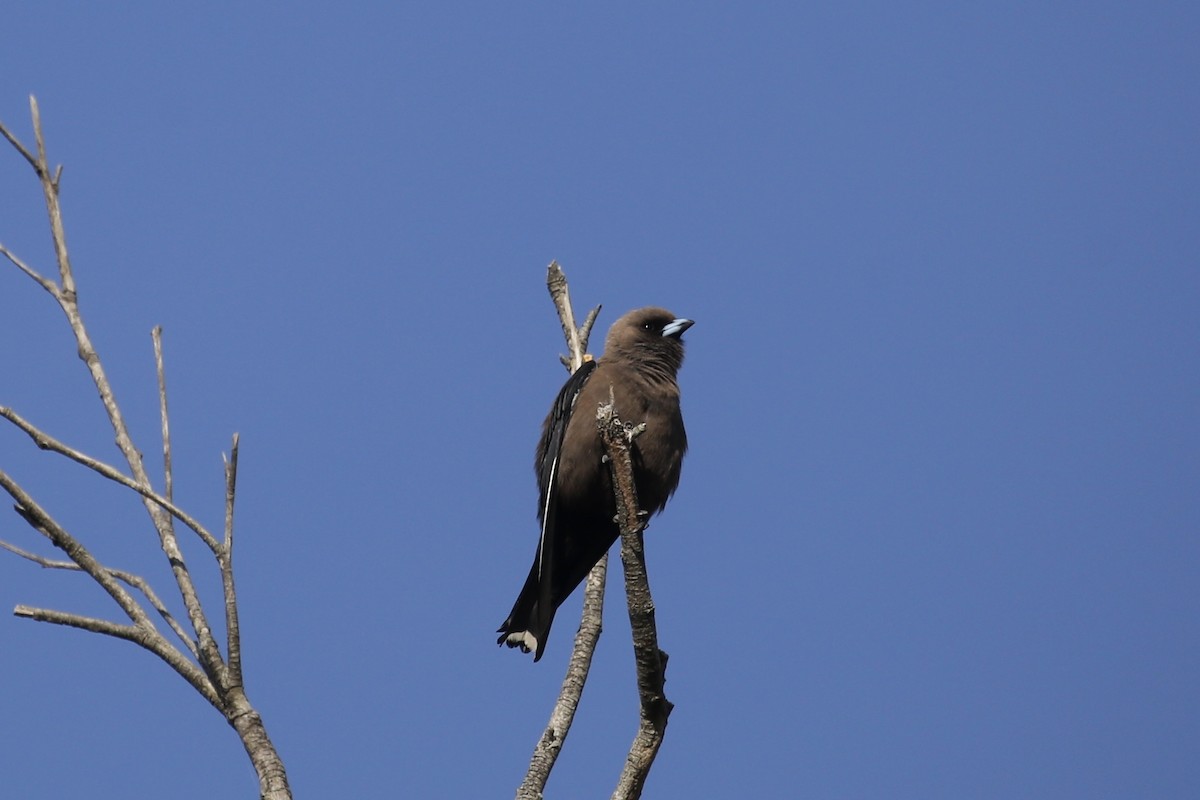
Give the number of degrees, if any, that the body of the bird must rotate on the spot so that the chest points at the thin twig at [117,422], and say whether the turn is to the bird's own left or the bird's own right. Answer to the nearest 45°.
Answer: approximately 90° to the bird's own right

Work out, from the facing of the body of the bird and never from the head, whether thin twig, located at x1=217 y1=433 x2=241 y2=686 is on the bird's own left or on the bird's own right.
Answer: on the bird's own right

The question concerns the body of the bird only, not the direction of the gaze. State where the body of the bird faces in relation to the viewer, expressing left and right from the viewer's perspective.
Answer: facing the viewer and to the right of the viewer

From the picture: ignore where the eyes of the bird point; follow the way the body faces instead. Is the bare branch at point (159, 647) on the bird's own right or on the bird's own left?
on the bird's own right

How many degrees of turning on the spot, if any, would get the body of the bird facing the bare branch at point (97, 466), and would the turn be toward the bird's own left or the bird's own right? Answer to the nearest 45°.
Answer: approximately 90° to the bird's own right

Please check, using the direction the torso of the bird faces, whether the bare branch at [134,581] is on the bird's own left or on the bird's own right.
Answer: on the bird's own right
